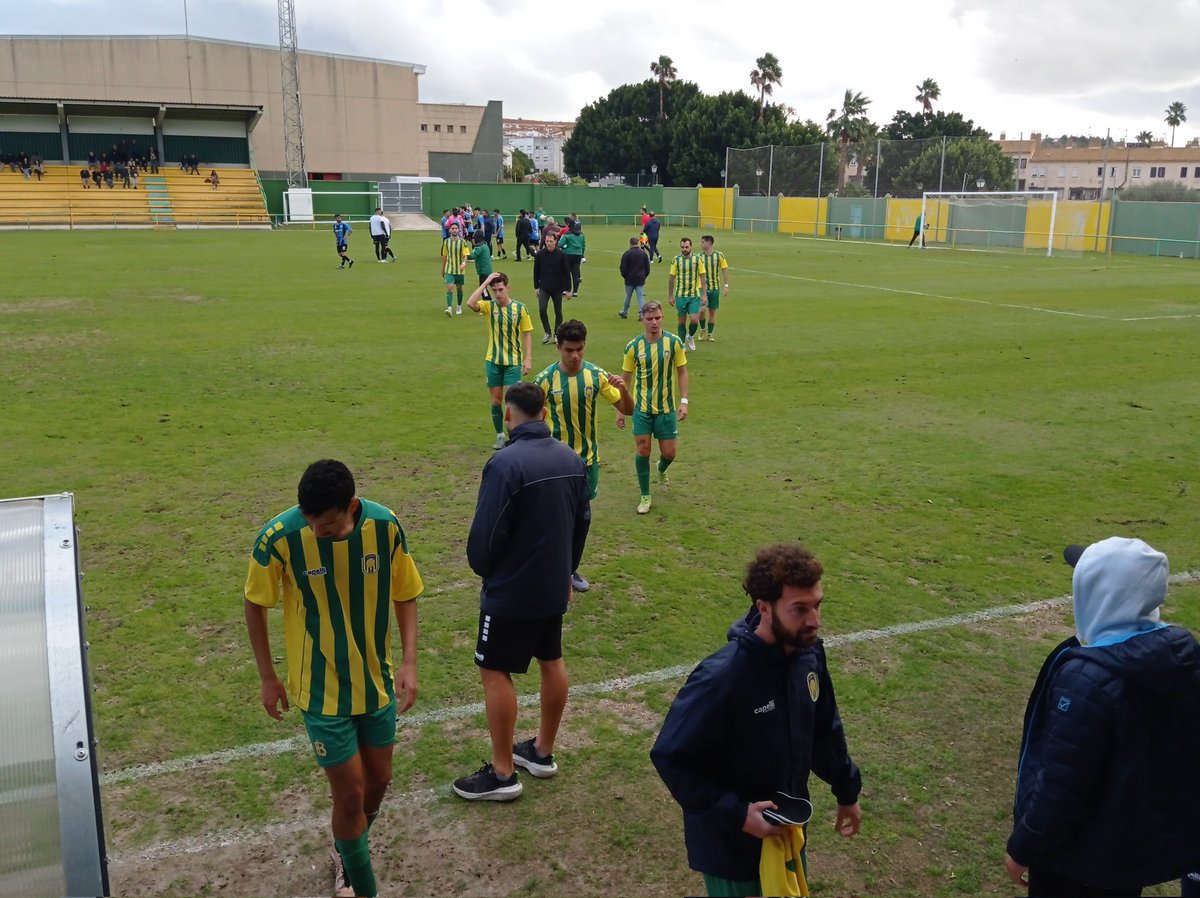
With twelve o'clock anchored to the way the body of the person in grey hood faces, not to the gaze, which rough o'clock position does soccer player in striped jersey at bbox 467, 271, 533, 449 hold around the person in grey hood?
The soccer player in striped jersey is roughly at 12 o'clock from the person in grey hood.

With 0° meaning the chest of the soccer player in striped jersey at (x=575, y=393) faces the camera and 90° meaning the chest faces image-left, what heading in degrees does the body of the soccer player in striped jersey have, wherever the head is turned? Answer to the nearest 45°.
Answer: approximately 0°

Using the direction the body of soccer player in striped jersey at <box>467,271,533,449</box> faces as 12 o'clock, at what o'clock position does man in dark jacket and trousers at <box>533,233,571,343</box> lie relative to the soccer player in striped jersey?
The man in dark jacket and trousers is roughly at 6 o'clock from the soccer player in striped jersey.

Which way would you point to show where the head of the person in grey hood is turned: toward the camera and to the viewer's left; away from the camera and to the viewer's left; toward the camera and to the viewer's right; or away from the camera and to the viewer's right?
away from the camera and to the viewer's left

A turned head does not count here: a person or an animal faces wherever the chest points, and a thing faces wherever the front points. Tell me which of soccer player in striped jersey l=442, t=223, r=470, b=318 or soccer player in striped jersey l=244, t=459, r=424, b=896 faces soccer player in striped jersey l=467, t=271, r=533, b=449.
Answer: soccer player in striped jersey l=442, t=223, r=470, b=318

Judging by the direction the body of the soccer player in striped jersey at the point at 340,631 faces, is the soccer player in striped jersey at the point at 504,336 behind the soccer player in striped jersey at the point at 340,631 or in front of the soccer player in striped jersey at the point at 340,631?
behind

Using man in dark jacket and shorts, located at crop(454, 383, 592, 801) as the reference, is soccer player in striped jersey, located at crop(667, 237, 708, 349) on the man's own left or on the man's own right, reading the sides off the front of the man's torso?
on the man's own right

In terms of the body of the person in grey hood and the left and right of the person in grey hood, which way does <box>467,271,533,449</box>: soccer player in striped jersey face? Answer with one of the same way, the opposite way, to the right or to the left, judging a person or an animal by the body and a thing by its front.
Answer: the opposite way

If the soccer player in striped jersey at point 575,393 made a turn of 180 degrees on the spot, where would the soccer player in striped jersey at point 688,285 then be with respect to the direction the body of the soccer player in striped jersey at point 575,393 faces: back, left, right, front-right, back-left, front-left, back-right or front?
front

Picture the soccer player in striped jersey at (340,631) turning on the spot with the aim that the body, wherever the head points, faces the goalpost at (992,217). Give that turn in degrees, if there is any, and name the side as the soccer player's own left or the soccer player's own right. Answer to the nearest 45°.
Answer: approximately 135° to the soccer player's own left
